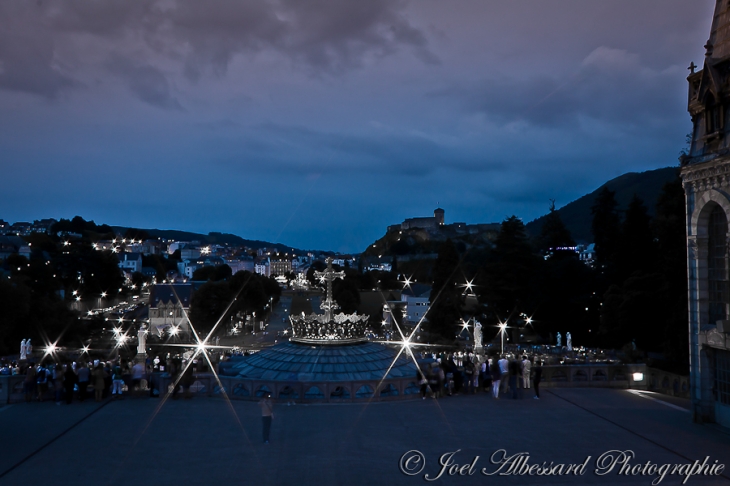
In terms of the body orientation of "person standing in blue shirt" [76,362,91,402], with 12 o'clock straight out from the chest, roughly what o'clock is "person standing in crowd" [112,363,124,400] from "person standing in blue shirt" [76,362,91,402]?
"person standing in crowd" [112,363,124,400] is roughly at 2 o'clock from "person standing in blue shirt" [76,362,91,402].

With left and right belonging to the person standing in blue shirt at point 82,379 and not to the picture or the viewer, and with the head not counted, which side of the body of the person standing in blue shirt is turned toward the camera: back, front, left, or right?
back

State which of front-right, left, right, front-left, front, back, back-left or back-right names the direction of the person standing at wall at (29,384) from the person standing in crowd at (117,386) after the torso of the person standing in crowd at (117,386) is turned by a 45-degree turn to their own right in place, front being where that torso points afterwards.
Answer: back-left

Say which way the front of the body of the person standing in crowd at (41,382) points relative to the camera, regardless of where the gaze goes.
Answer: away from the camera

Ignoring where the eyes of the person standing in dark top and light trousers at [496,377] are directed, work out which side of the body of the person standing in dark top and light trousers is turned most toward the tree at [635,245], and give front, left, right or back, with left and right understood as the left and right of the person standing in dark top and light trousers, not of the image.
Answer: front

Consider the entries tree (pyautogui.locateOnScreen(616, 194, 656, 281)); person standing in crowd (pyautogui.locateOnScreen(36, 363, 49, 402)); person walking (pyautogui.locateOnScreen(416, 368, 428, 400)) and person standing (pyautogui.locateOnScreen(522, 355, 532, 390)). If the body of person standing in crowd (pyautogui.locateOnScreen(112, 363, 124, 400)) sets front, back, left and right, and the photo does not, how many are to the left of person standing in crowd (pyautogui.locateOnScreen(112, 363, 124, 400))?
1

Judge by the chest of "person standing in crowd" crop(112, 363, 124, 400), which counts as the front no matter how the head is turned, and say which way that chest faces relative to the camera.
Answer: away from the camera

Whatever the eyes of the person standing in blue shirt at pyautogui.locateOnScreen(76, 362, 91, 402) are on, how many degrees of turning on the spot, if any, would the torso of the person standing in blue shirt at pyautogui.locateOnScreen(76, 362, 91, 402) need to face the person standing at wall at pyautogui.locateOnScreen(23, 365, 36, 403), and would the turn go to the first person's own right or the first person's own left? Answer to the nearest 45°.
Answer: approximately 90° to the first person's own left

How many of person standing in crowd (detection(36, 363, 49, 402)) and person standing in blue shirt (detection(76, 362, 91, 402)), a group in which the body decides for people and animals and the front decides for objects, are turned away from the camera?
2

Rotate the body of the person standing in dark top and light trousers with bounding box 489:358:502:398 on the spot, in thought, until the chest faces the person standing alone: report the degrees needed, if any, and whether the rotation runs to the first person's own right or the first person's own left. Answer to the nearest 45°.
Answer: approximately 135° to the first person's own left

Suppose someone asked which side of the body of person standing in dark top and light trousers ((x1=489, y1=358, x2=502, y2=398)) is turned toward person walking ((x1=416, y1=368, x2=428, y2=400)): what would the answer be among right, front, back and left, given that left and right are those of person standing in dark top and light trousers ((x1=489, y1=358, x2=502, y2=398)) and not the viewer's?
left

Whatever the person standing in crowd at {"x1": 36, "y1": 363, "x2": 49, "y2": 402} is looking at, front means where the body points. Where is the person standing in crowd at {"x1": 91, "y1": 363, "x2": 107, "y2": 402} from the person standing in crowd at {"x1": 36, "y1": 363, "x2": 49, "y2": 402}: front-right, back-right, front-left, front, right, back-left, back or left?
back-right

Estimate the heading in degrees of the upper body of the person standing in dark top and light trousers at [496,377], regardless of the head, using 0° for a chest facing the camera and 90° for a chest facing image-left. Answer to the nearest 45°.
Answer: approximately 180°

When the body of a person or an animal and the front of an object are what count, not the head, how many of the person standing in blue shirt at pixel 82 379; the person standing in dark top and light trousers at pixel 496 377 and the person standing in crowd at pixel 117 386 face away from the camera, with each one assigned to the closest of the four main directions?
3

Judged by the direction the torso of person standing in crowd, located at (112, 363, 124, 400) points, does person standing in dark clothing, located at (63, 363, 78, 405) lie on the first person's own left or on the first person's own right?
on the first person's own left
